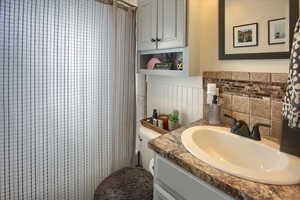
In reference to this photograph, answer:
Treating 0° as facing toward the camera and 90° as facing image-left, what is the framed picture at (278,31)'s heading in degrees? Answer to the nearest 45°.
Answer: approximately 45°

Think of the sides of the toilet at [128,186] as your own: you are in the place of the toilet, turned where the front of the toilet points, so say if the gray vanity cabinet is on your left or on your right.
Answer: on your left

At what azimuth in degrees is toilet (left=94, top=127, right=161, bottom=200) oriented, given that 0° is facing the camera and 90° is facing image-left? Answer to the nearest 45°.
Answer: approximately 45°
